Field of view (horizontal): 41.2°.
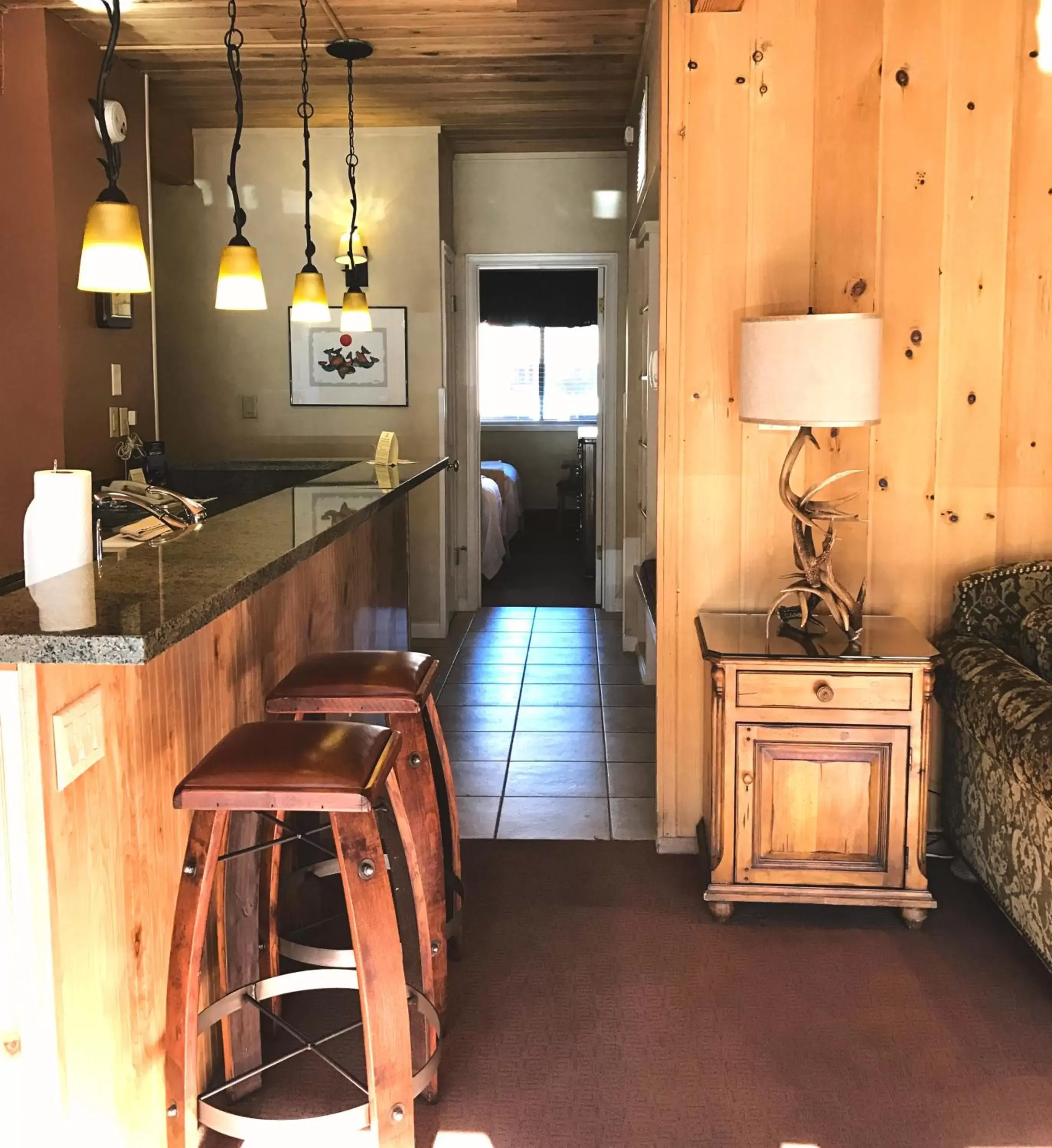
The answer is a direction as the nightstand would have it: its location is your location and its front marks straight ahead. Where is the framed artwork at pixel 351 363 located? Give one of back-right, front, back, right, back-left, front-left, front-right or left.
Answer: back-right

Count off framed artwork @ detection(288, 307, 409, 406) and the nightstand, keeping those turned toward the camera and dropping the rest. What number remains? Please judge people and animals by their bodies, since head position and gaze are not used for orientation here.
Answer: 2

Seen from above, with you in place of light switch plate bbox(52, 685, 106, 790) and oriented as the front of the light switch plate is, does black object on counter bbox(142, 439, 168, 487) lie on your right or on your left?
on your left

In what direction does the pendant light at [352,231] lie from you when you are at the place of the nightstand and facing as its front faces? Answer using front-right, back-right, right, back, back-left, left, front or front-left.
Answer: back-right

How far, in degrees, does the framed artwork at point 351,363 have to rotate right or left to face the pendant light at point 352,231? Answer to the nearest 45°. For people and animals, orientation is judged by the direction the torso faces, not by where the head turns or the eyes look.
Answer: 0° — it already faces it

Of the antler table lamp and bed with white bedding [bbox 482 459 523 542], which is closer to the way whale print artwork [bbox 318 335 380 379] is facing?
the antler table lamp

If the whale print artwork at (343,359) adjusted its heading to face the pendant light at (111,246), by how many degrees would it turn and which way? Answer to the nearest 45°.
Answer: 0° — it already faces it

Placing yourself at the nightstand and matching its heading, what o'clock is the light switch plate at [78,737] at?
The light switch plate is roughly at 1 o'clock from the nightstand.

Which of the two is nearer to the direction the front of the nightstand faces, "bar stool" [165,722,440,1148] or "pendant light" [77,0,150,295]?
the bar stool

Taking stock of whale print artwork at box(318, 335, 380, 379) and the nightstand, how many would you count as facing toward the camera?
2

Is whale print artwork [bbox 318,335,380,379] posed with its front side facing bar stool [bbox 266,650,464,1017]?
yes

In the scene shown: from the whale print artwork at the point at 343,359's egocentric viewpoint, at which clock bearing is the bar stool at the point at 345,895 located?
The bar stool is roughly at 12 o'clock from the whale print artwork.
